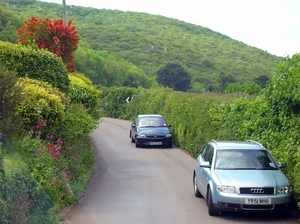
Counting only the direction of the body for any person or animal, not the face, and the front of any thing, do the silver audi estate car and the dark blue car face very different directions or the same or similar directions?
same or similar directions

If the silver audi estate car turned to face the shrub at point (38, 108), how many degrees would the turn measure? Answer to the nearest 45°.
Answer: approximately 90° to its right

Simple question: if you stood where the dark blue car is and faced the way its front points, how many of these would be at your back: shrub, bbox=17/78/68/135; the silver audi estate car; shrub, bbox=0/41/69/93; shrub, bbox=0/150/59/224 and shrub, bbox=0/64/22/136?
0

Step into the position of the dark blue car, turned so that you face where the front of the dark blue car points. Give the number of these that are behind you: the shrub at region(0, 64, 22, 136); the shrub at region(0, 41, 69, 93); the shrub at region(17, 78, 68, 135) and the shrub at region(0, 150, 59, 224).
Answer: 0

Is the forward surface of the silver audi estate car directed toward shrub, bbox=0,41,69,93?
no

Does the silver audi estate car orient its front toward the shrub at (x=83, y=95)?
no

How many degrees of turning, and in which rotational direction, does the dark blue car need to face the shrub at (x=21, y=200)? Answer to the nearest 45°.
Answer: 0° — it already faces it

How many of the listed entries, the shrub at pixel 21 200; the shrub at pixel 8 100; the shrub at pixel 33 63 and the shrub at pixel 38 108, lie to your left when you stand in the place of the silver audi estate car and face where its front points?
0

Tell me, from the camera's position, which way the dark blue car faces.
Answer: facing the viewer

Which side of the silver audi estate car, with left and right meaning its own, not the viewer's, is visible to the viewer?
front

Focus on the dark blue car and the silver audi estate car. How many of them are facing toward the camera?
2

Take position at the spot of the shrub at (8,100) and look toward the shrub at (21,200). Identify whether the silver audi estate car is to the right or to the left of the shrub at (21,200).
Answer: left

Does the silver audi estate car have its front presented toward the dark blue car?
no

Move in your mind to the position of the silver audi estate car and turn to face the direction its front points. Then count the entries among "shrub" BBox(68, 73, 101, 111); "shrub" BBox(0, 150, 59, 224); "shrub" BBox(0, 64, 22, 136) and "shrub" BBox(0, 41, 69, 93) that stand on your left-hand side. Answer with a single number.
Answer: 0

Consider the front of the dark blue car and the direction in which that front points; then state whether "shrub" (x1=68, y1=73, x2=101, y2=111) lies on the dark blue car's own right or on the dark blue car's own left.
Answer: on the dark blue car's own right

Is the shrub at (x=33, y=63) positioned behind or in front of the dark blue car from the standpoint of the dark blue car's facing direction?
in front

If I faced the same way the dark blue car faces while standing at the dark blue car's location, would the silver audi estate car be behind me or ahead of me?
ahead

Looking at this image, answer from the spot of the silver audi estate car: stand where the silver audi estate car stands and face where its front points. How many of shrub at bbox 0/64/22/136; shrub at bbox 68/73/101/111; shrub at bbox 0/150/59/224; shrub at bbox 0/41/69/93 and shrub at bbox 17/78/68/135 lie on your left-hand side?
0
